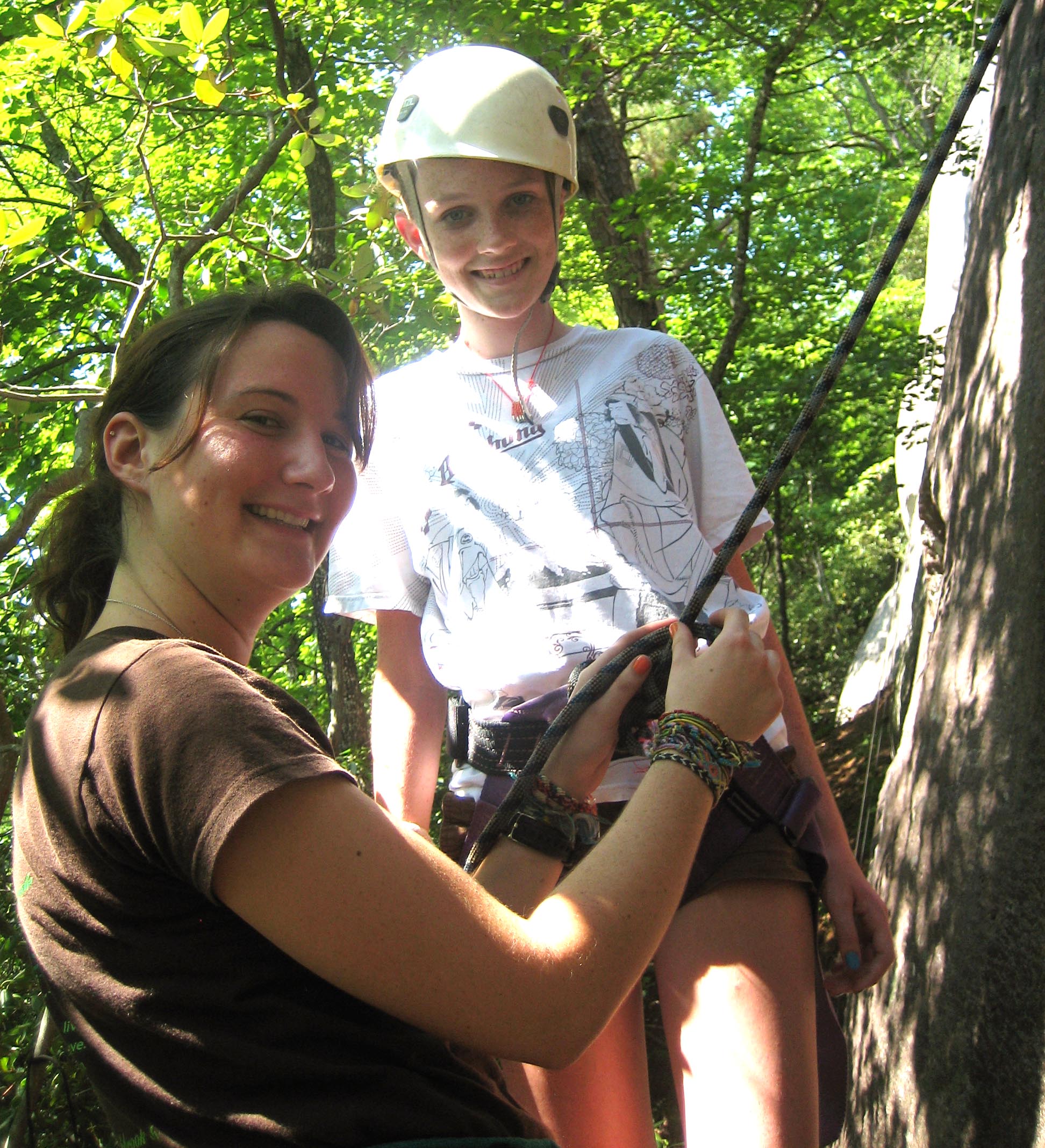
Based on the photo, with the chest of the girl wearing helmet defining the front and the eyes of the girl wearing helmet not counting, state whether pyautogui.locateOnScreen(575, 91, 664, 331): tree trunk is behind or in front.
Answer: behind

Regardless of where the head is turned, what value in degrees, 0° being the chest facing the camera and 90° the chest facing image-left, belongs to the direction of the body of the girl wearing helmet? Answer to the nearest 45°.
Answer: approximately 0°

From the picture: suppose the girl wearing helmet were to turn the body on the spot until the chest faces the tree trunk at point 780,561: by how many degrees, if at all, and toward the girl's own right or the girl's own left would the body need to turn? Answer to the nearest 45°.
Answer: approximately 180°

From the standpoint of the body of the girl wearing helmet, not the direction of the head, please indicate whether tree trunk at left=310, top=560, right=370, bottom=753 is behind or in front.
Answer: behind
